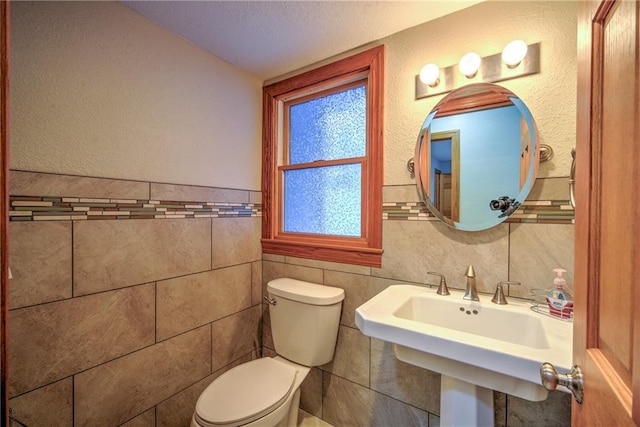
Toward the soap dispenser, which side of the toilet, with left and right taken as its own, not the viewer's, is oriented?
left

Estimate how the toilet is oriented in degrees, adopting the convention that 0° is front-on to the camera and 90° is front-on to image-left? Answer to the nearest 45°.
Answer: approximately 45°

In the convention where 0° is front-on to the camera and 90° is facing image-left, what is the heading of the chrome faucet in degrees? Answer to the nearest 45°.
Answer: approximately 0°

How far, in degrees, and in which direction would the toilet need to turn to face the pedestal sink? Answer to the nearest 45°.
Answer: approximately 90° to its left

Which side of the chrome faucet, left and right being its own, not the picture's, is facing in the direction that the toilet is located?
right
